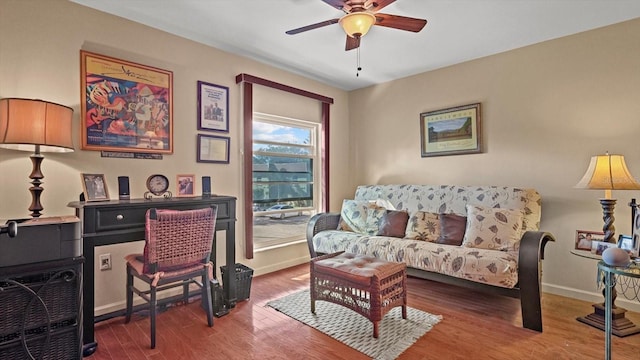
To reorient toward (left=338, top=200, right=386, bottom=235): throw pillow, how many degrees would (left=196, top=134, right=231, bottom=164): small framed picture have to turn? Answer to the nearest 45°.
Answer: approximately 45° to its left

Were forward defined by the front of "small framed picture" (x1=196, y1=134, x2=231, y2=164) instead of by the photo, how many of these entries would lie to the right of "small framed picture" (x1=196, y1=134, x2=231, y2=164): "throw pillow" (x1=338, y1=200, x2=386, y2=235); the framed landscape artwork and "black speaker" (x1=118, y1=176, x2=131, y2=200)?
1

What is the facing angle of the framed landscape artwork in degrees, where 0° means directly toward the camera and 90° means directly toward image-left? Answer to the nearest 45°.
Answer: approximately 45°

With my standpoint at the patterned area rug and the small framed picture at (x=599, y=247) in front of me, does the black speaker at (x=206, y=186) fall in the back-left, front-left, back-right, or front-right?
back-left

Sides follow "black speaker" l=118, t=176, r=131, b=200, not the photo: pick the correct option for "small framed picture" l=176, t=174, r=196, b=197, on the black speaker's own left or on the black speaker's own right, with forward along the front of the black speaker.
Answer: on the black speaker's own left

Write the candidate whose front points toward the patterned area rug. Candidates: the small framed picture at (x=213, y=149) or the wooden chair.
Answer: the small framed picture

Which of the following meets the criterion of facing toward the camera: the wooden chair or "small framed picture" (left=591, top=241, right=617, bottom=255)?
the small framed picture

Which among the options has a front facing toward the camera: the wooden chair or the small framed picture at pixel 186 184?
the small framed picture

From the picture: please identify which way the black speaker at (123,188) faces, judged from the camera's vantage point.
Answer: facing the viewer

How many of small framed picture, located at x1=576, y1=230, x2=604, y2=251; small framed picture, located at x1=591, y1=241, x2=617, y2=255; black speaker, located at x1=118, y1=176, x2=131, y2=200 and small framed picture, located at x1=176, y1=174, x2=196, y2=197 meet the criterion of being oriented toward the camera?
4

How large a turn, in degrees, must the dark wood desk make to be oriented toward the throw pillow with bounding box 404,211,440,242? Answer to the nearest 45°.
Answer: approximately 45° to its left

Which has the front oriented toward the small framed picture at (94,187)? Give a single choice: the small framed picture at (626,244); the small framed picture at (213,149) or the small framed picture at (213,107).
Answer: the small framed picture at (626,244)

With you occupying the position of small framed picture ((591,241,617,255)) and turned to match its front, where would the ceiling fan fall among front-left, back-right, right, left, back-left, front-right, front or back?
front-right

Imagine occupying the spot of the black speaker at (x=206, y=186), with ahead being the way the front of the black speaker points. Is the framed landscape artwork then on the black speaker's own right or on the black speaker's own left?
on the black speaker's own left

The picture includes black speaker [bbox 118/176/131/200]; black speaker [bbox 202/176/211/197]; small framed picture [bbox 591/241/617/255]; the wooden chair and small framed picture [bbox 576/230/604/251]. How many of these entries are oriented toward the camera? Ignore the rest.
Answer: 4

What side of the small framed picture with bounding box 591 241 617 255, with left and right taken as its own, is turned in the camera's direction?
front

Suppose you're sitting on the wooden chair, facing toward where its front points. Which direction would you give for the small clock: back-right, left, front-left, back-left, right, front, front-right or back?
front-right

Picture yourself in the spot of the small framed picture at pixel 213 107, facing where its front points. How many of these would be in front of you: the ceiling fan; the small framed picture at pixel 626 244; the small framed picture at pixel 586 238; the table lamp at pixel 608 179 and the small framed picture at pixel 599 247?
5
